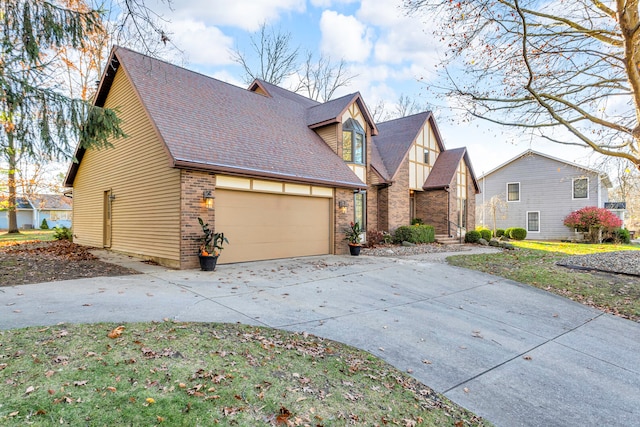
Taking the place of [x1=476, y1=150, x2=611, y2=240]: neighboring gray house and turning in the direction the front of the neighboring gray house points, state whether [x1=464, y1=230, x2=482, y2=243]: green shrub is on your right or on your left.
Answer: on your right

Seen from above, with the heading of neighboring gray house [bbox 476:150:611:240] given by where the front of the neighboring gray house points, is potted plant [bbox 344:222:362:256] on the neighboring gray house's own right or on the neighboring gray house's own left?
on the neighboring gray house's own right

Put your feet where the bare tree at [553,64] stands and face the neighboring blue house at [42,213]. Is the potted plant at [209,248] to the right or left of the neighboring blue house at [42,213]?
left

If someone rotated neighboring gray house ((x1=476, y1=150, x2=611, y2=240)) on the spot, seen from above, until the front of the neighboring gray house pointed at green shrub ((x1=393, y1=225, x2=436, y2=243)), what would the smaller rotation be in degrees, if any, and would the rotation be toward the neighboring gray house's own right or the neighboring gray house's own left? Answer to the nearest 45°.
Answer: approximately 90° to the neighboring gray house's own right

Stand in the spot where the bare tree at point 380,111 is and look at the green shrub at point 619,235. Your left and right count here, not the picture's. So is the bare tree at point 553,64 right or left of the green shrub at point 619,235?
right
